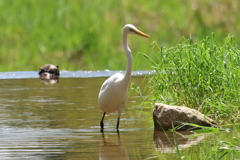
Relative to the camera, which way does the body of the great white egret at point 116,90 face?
to the viewer's right

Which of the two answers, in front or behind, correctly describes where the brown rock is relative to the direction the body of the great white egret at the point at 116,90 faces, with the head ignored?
in front
